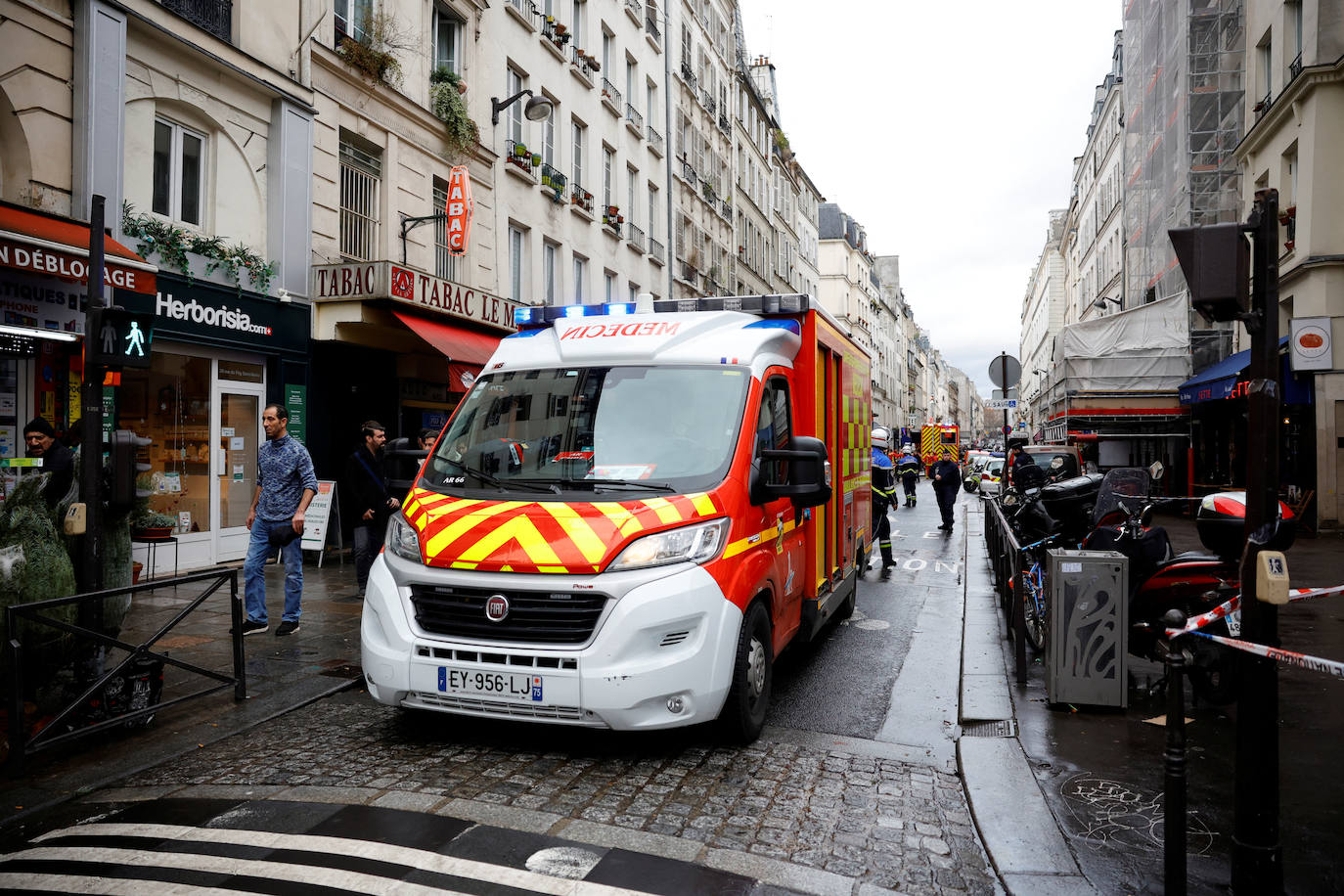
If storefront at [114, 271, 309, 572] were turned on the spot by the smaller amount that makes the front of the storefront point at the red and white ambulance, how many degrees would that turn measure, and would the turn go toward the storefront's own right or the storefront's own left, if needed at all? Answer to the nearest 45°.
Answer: approximately 45° to the storefront's own right

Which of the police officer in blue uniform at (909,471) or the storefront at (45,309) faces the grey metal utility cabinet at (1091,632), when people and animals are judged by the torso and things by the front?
the storefront

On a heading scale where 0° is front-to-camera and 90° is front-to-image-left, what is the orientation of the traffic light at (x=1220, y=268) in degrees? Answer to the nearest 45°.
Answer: approximately 135°

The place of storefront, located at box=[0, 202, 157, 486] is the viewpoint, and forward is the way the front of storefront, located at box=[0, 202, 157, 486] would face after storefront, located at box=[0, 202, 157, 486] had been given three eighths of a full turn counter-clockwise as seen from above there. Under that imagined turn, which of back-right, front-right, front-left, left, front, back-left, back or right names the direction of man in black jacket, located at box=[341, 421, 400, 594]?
back-right

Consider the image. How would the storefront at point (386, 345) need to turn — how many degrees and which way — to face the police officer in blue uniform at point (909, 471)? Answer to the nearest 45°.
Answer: approximately 90° to its left

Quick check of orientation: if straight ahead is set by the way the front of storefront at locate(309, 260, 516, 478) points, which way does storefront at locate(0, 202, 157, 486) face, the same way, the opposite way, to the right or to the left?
the same way

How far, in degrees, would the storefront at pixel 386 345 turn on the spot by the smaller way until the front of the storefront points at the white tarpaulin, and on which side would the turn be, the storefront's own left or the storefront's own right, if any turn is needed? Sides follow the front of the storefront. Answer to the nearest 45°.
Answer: approximately 45° to the storefront's own left

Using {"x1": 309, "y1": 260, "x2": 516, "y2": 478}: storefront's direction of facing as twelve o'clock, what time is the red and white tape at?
The red and white tape is roughly at 1 o'clock from the storefront.

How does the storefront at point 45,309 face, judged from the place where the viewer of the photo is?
facing the viewer and to the right of the viewer

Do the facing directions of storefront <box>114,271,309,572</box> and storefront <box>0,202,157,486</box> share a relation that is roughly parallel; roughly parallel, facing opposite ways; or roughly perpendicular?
roughly parallel

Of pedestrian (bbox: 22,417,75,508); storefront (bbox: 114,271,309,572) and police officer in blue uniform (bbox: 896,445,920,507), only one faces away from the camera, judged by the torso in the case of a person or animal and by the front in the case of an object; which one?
the police officer in blue uniform

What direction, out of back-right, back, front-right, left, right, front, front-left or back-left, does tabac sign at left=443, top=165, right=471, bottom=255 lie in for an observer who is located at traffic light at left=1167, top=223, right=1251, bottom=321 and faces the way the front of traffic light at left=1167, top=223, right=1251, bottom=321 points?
front
